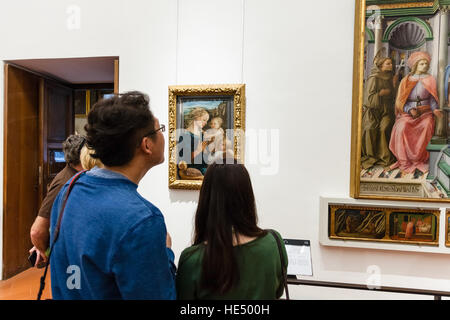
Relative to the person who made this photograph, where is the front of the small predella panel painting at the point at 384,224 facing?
facing the viewer

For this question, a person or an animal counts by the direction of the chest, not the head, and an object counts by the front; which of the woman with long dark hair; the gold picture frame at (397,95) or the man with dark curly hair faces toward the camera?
the gold picture frame

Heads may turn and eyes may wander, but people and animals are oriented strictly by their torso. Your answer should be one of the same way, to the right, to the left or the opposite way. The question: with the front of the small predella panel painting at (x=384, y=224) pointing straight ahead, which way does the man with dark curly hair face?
the opposite way

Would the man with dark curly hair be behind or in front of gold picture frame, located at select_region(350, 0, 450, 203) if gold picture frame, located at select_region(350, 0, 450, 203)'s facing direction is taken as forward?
in front

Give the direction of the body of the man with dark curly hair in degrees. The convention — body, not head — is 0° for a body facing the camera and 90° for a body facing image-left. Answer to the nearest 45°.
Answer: approximately 225°

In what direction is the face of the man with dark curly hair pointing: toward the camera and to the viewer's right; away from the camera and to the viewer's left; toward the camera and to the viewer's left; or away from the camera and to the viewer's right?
away from the camera and to the viewer's right

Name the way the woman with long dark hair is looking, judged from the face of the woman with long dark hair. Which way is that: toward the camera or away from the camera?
away from the camera

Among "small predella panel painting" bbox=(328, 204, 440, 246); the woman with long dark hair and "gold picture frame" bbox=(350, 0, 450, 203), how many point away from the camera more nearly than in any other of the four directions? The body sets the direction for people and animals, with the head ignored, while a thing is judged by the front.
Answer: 1

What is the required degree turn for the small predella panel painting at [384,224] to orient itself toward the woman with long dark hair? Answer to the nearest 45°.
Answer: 0° — it already faces them

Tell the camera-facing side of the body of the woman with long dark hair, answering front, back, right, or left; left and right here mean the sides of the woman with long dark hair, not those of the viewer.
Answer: back

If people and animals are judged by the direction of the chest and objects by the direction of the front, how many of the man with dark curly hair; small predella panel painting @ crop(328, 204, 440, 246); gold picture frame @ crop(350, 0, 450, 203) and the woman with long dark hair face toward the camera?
2
